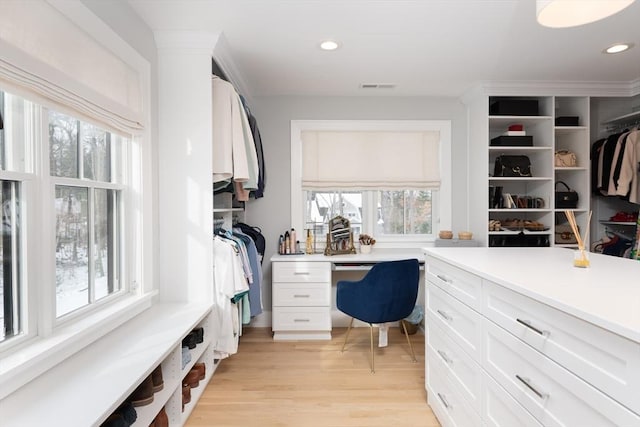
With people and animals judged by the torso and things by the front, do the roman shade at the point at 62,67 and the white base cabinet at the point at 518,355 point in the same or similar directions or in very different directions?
very different directions

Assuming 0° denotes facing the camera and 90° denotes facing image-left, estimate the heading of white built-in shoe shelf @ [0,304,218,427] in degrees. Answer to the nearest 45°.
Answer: approximately 315°

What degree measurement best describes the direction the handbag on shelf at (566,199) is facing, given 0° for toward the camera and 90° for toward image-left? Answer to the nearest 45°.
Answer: approximately 0°

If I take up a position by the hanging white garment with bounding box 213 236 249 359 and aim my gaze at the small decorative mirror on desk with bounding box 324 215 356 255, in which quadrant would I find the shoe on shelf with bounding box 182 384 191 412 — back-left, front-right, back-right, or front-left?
back-right

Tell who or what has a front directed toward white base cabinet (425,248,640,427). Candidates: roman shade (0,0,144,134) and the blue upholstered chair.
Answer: the roman shade

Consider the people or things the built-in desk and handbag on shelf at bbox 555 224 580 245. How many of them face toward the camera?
2

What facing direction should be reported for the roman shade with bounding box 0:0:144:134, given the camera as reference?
facing the viewer and to the right of the viewer

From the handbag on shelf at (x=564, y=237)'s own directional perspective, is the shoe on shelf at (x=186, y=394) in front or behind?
in front

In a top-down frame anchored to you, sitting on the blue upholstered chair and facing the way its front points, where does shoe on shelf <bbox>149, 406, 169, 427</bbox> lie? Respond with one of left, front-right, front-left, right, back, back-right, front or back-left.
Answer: left

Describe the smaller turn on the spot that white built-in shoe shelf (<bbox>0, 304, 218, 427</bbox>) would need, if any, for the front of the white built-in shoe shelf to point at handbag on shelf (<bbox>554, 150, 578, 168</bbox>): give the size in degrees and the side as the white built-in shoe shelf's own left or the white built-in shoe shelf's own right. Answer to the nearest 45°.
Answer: approximately 45° to the white built-in shoe shelf's own left

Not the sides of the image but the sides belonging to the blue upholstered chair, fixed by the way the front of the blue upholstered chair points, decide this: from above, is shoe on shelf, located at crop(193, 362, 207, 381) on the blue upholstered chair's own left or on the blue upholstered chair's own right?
on the blue upholstered chair's own left

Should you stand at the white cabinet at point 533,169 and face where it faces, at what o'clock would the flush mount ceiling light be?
The flush mount ceiling light is roughly at 12 o'clock from the white cabinet.
